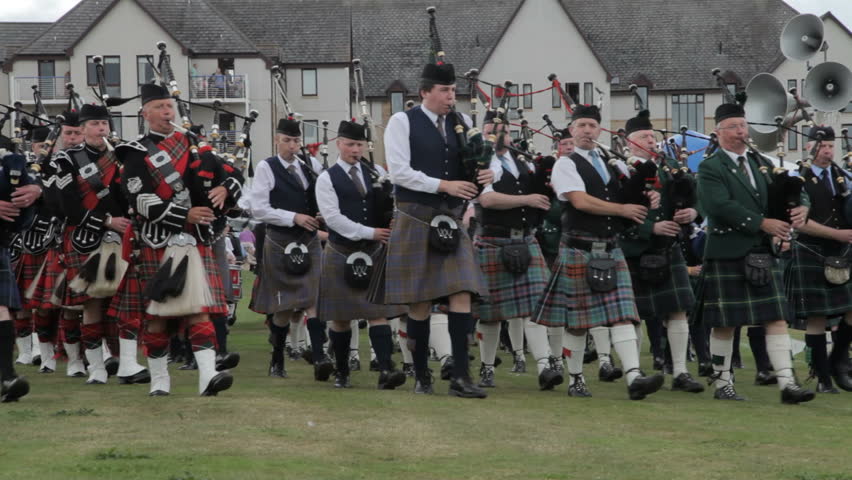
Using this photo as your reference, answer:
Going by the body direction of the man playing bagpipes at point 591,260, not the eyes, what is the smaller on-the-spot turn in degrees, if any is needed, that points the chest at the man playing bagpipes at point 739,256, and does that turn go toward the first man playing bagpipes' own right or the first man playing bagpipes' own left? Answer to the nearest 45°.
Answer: approximately 45° to the first man playing bagpipes' own left

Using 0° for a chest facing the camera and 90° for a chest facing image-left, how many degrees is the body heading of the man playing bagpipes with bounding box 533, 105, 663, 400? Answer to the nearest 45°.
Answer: approximately 315°

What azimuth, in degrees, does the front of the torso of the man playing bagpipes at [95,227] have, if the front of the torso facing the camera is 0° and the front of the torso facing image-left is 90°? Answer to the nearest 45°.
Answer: approximately 315°

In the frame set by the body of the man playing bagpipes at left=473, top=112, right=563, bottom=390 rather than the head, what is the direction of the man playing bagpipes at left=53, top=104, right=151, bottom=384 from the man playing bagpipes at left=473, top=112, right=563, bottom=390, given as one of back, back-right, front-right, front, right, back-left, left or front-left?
back-right

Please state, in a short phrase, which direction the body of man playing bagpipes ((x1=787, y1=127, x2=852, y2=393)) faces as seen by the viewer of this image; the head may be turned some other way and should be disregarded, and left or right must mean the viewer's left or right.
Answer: facing the viewer and to the right of the viewer

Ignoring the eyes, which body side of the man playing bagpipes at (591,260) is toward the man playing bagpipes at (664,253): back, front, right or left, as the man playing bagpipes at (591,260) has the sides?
left

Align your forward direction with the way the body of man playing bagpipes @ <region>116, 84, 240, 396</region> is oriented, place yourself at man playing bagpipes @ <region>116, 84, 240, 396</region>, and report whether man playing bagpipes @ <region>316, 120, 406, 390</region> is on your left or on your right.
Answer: on your left

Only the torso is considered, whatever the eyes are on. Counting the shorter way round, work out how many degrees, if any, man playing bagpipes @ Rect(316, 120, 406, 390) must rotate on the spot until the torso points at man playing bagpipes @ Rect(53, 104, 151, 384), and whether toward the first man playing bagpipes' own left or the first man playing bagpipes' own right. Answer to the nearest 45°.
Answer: approximately 135° to the first man playing bagpipes' own right

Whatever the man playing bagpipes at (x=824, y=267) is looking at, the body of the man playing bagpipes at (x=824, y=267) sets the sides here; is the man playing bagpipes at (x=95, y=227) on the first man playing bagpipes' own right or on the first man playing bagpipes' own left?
on the first man playing bagpipes' own right

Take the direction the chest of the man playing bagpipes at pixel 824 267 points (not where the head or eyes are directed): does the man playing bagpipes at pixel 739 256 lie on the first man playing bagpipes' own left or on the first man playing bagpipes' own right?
on the first man playing bagpipes' own right

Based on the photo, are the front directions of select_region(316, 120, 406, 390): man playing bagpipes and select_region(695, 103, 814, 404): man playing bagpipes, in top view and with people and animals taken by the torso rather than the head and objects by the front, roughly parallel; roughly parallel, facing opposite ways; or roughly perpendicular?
roughly parallel

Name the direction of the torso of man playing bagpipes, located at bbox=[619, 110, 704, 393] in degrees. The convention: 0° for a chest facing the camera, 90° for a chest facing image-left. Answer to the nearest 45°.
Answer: approximately 315°

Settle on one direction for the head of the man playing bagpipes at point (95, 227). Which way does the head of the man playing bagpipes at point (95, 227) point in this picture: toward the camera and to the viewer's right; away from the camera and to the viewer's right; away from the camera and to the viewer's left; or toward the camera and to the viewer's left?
toward the camera and to the viewer's right

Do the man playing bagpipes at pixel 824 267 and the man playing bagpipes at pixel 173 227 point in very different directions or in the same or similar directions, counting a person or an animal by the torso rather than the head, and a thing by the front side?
same or similar directions

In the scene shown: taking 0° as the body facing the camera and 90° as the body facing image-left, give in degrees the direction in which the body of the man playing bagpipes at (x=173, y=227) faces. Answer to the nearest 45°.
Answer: approximately 315°
